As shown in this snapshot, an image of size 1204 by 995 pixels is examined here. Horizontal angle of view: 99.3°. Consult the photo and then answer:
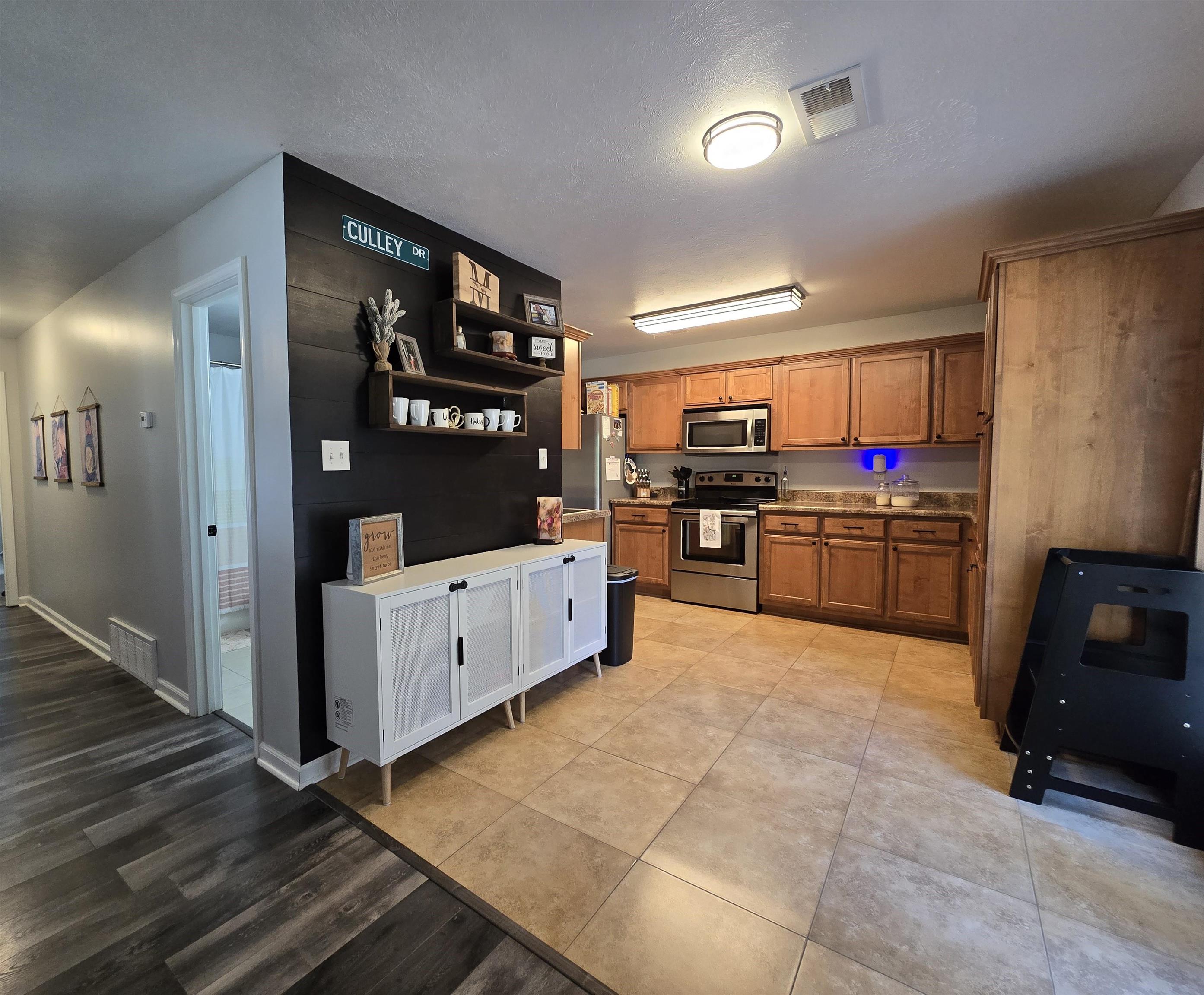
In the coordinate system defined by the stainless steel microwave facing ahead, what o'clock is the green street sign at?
The green street sign is roughly at 1 o'clock from the stainless steel microwave.

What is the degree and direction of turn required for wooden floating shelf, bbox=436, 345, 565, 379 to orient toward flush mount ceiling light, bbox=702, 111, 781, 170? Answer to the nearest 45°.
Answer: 0° — it already faces it

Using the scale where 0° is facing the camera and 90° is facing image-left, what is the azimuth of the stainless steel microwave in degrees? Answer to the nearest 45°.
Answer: approximately 0°

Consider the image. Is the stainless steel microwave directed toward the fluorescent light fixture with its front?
yes

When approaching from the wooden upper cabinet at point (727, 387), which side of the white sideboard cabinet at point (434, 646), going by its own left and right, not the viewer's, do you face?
left

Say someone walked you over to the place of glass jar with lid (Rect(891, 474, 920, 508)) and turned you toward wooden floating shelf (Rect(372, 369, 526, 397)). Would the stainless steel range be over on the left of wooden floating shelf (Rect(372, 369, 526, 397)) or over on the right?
right
